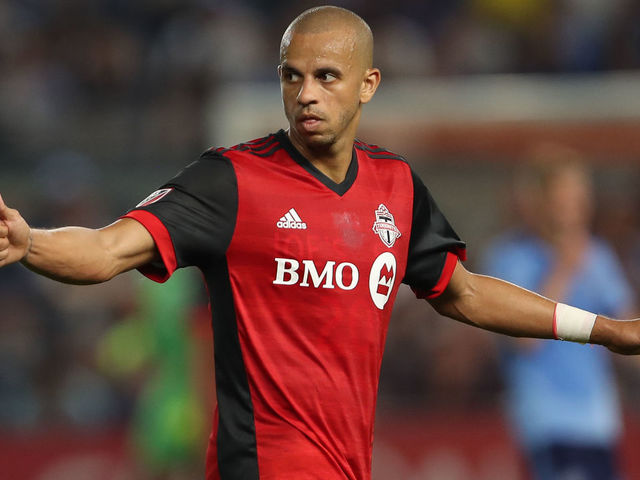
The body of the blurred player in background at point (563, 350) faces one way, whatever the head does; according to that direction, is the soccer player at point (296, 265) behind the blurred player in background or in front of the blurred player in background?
in front

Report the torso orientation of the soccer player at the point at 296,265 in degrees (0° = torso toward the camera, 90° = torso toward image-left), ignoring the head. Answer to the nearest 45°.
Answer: approximately 315°

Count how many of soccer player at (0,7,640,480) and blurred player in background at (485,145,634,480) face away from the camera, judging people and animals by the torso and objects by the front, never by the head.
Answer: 0

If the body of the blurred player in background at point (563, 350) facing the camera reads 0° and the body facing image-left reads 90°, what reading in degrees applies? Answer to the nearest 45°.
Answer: approximately 0°

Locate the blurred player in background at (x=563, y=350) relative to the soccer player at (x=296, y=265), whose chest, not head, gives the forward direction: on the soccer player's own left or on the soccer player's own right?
on the soccer player's own left
